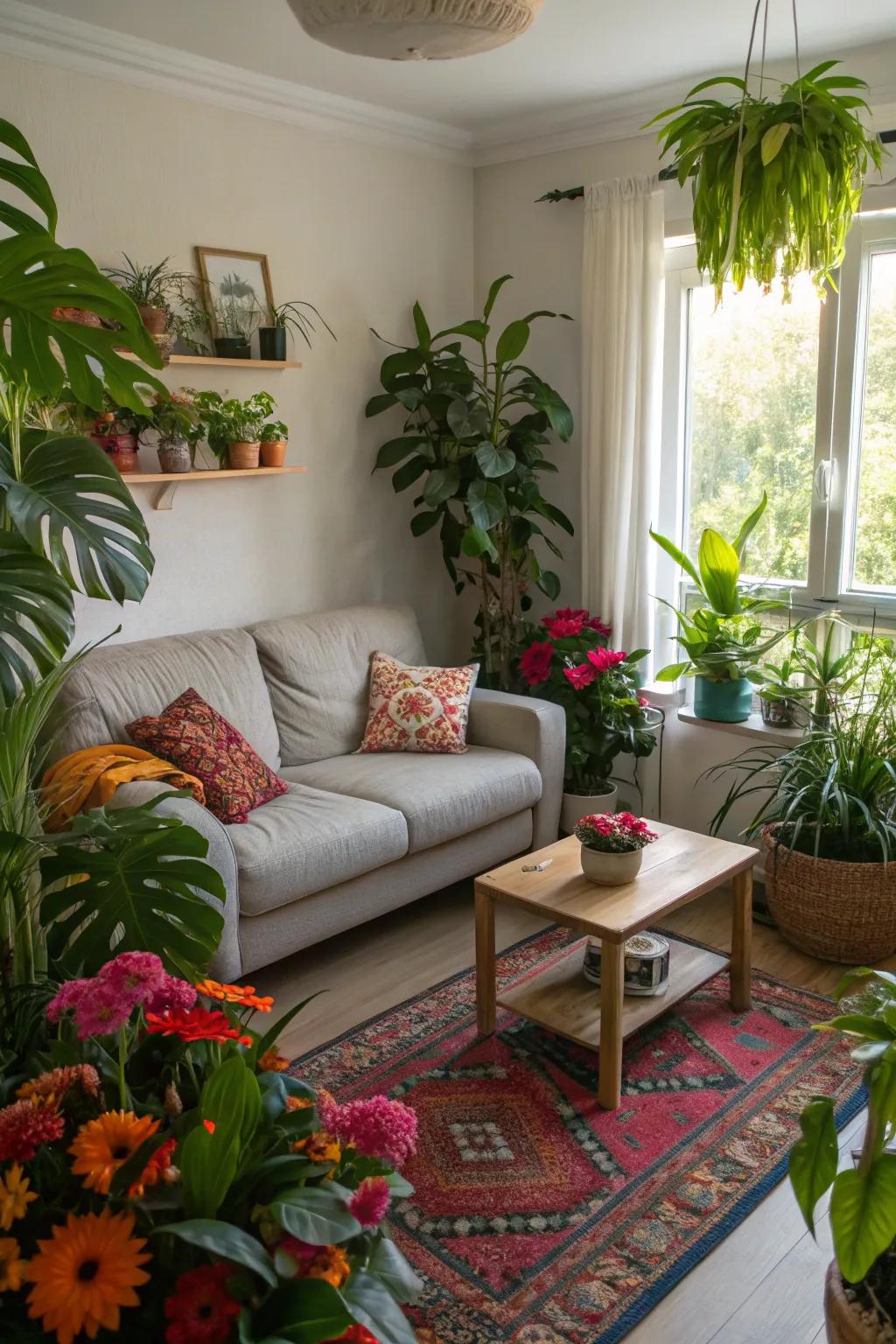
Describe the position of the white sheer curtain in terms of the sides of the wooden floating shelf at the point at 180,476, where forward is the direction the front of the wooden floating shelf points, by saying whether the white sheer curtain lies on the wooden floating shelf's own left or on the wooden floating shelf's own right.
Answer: on the wooden floating shelf's own left

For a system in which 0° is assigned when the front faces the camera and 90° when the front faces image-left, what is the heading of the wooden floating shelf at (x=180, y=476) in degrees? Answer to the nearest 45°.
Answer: approximately 315°

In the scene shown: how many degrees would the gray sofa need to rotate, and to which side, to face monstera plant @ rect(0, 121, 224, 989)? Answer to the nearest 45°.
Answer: approximately 45° to its right

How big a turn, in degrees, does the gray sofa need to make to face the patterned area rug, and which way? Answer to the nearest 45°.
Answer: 0° — it already faces it

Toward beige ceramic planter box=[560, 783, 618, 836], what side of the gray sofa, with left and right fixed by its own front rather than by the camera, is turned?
left
